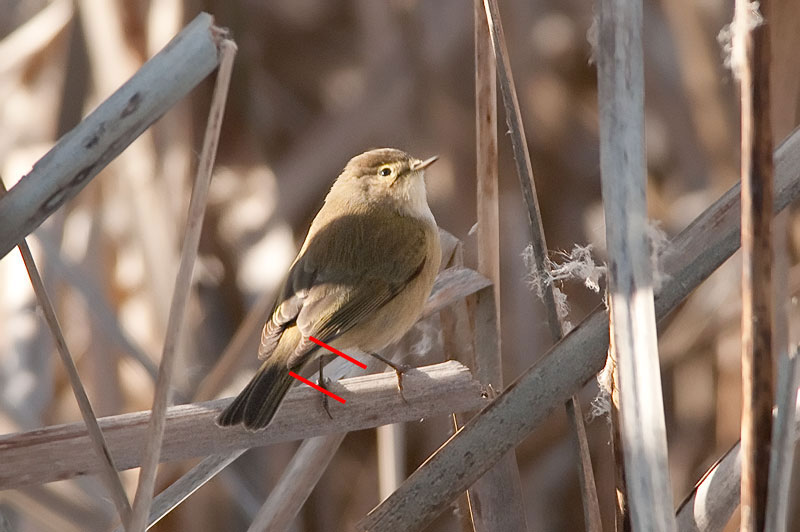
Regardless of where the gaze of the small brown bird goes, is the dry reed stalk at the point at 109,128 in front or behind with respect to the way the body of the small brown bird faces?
behind

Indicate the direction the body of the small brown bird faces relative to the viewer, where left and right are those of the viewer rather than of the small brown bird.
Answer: facing away from the viewer and to the right of the viewer

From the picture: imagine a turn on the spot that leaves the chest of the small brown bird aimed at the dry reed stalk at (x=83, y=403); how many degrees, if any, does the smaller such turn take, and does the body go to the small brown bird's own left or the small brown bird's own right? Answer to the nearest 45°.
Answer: approximately 180°
